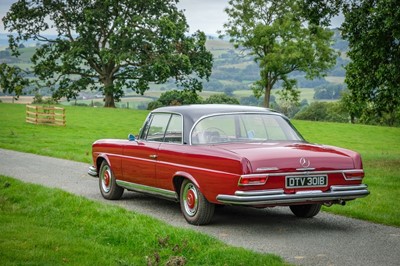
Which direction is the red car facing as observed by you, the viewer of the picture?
facing away from the viewer and to the left of the viewer

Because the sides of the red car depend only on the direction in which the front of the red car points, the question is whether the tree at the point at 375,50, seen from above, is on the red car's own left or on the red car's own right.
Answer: on the red car's own right

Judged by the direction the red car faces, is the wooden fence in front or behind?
in front

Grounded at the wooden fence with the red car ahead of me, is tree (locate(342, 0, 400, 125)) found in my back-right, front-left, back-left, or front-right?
front-left

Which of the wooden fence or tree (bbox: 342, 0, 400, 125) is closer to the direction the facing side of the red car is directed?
the wooden fence
